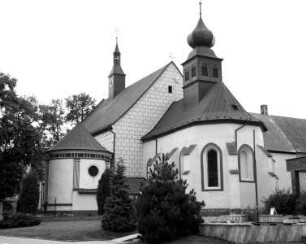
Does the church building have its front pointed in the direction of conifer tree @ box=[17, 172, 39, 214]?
no

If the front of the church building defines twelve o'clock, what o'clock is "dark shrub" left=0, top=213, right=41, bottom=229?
The dark shrub is roughly at 9 o'clock from the church building.

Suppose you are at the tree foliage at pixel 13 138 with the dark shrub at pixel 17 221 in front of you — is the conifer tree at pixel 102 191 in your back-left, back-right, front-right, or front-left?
front-left

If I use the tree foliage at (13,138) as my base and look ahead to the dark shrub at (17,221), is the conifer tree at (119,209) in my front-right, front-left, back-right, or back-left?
front-left

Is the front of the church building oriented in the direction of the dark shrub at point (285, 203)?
no

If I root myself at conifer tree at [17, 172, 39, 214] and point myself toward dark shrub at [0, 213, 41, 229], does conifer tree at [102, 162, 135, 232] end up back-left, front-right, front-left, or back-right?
front-left
